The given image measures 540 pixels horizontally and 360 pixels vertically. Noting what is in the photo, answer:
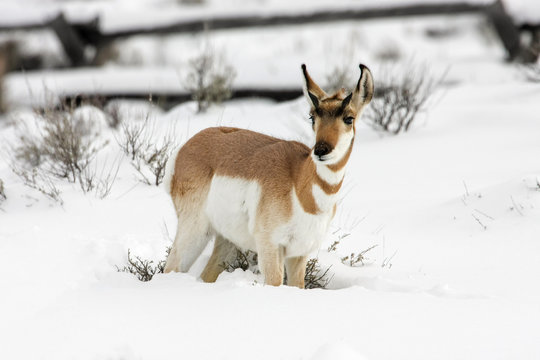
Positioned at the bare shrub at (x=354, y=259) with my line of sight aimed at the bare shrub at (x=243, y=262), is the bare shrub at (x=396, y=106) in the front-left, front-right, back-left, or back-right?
back-right

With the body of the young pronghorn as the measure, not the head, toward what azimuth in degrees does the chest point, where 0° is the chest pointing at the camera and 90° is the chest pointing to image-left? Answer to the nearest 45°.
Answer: approximately 315°

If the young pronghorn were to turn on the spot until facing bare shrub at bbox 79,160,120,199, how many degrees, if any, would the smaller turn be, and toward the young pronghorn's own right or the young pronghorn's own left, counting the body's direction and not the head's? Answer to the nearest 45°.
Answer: approximately 180°

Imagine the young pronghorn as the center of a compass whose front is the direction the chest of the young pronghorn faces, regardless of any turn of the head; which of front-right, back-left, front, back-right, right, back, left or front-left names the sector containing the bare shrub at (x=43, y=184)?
back

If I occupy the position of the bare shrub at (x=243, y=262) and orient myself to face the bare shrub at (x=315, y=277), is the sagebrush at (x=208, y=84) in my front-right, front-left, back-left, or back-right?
back-left

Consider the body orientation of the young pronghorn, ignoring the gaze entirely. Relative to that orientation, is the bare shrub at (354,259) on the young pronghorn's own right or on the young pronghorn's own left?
on the young pronghorn's own left

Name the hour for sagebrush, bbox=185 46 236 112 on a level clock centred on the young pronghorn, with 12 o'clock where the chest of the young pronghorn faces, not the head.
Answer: The sagebrush is roughly at 7 o'clock from the young pronghorn.

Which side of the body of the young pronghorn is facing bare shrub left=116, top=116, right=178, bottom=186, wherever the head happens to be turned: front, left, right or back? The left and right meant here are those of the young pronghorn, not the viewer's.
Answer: back

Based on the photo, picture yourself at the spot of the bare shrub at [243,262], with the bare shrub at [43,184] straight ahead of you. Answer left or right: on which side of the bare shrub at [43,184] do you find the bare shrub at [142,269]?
left
